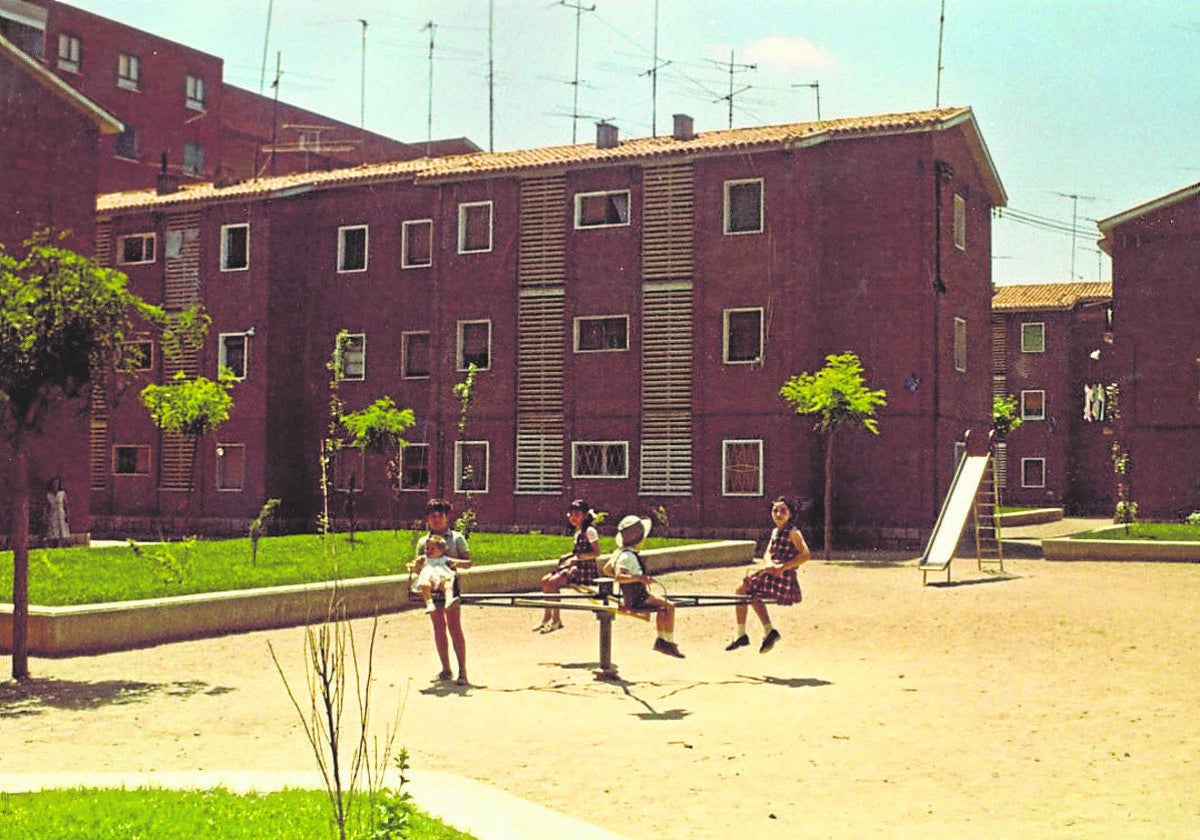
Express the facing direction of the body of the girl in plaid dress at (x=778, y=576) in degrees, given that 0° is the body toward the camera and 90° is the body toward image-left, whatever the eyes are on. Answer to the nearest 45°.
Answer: approximately 45°

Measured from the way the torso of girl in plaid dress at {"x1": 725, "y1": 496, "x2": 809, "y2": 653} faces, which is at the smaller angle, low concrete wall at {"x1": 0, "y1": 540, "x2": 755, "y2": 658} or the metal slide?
the low concrete wall

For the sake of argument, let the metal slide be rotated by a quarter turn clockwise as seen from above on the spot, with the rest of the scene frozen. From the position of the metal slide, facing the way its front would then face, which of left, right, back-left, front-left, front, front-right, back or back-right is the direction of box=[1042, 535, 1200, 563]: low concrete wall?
right

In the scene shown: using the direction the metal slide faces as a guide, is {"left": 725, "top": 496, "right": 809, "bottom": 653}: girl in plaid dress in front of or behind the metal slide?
in front

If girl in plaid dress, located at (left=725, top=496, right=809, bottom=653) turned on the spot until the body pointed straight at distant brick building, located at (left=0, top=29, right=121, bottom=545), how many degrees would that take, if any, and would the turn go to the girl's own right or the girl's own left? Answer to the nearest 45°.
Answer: approximately 90° to the girl's own right

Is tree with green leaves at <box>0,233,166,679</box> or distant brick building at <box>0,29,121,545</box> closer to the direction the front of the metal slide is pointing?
the tree with green leaves

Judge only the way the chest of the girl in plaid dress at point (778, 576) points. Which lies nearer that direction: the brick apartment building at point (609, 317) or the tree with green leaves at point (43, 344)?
the tree with green leaves

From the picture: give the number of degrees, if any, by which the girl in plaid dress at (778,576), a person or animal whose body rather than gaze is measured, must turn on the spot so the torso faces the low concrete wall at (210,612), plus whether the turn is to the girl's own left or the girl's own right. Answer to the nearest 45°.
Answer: approximately 45° to the girl's own right

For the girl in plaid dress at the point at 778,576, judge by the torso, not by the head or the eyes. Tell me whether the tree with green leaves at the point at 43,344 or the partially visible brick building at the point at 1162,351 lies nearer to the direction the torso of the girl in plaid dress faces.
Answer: the tree with green leaves

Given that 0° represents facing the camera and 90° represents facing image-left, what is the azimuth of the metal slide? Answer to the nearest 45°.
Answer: approximately 45°

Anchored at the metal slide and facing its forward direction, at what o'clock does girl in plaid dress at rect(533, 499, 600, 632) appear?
The girl in plaid dress is roughly at 11 o'clock from the metal slide.
